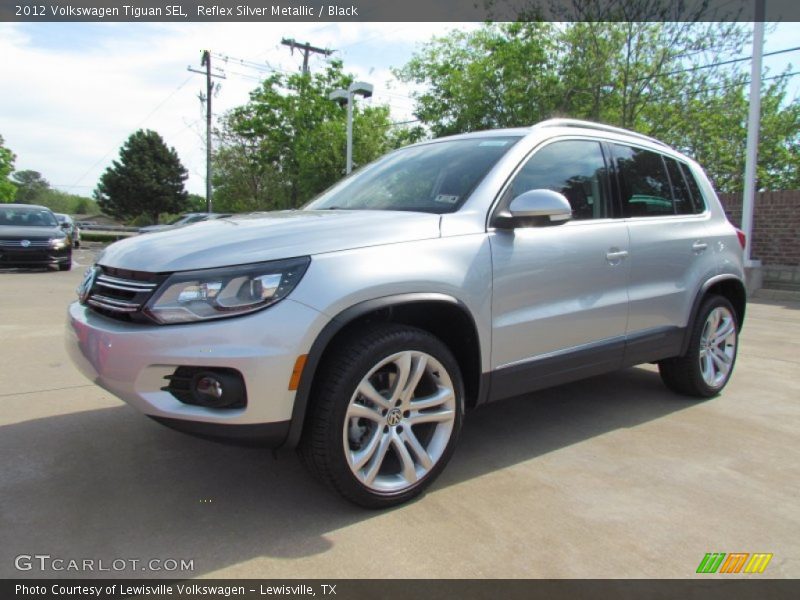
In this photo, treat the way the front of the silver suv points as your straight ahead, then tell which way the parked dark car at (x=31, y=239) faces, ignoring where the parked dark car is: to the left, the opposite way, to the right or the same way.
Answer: to the left

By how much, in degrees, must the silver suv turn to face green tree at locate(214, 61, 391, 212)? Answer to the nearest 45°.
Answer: approximately 135° to its right

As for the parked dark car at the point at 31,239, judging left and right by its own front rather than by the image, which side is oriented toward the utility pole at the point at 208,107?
back

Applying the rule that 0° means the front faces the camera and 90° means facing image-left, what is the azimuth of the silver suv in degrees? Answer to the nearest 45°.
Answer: approximately 45°

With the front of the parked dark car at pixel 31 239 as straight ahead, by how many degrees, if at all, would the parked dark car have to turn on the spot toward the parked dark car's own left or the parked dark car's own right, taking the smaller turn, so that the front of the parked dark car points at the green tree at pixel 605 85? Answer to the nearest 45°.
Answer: approximately 90° to the parked dark car's own left

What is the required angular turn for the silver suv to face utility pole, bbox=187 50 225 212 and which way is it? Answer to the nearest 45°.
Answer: approximately 135° to its right

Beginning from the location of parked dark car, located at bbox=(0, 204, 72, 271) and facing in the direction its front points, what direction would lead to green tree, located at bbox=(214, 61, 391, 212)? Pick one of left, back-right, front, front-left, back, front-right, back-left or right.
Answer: back-left

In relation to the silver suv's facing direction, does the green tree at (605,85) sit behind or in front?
behind

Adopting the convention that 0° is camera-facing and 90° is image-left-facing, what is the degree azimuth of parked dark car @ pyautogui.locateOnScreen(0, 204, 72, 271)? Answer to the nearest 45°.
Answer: approximately 0°

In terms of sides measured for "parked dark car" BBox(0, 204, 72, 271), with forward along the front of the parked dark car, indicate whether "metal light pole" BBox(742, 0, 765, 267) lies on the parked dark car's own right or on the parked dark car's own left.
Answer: on the parked dark car's own left

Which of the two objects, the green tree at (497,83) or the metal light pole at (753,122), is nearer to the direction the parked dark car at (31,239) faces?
the metal light pole
